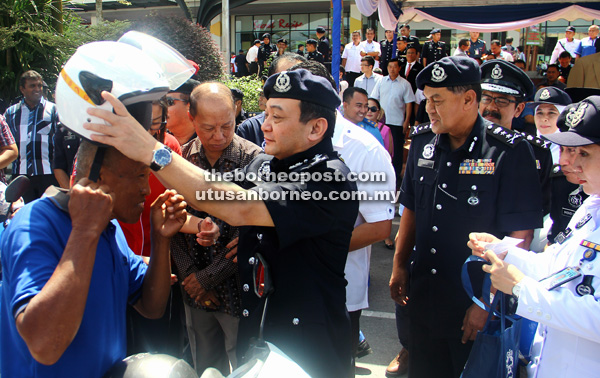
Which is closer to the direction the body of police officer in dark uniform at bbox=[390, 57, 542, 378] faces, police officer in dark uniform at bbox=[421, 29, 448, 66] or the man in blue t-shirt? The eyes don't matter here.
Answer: the man in blue t-shirt

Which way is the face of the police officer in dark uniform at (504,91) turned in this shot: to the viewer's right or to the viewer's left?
to the viewer's left

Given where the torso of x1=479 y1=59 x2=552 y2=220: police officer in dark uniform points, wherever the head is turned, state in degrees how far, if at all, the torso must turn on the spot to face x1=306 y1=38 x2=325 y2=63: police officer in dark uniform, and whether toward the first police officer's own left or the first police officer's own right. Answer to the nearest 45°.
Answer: approximately 90° to the first police officer's own right

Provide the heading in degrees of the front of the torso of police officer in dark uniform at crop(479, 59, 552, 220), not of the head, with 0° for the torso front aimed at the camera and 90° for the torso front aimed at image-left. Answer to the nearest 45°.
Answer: approximately 45°

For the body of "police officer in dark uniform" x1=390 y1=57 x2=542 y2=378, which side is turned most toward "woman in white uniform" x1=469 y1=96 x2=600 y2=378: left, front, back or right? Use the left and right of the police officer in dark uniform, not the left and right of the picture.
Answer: left

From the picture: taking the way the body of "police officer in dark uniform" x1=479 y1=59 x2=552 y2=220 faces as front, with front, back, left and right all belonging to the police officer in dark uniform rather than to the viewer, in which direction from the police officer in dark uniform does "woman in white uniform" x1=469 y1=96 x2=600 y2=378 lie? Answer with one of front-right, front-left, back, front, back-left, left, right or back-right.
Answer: front-left

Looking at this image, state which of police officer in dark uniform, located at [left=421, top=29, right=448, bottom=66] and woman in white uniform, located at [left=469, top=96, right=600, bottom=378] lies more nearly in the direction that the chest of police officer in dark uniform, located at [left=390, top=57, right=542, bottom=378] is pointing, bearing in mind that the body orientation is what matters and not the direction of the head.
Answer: the woman in white uniform

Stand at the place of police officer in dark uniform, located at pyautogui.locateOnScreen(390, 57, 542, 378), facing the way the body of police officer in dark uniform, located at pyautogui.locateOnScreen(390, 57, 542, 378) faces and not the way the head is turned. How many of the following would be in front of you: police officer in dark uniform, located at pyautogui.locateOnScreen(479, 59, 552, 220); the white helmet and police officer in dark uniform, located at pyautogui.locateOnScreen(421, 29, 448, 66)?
1

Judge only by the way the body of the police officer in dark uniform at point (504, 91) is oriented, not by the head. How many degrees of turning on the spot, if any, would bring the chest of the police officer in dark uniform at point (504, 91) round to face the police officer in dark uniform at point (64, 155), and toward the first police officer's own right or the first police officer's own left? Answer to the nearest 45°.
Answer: approximately 45° to the first police officer's own right

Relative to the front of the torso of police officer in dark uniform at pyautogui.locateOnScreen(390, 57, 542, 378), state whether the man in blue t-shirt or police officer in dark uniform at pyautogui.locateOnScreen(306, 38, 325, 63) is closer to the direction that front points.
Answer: the man in blue t-shirt

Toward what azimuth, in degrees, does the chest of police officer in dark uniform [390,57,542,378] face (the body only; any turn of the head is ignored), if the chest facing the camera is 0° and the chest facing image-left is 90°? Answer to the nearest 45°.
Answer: approximately 45°
